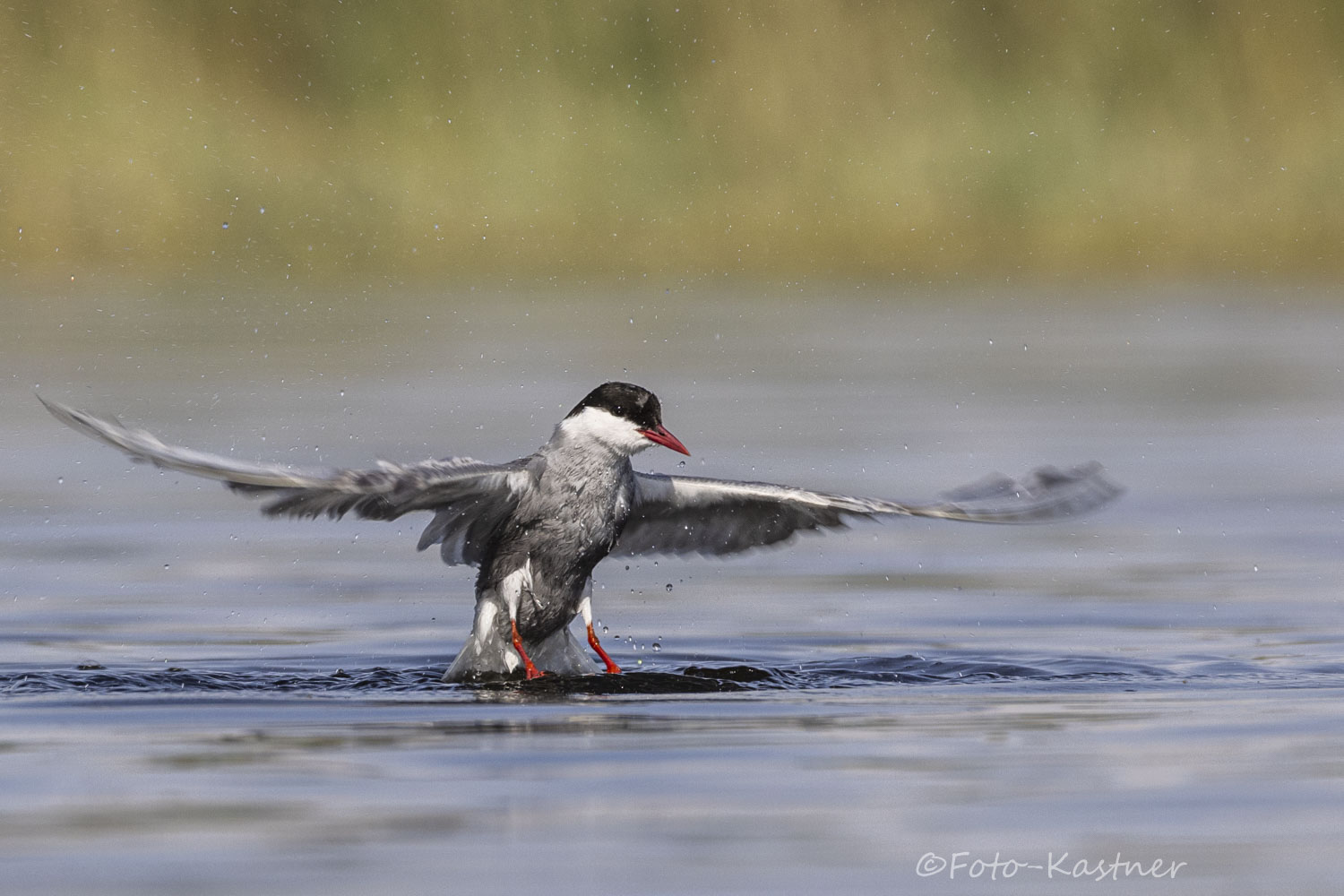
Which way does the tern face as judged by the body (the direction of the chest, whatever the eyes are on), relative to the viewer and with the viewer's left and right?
facing the viewer and to the right of the viewer
